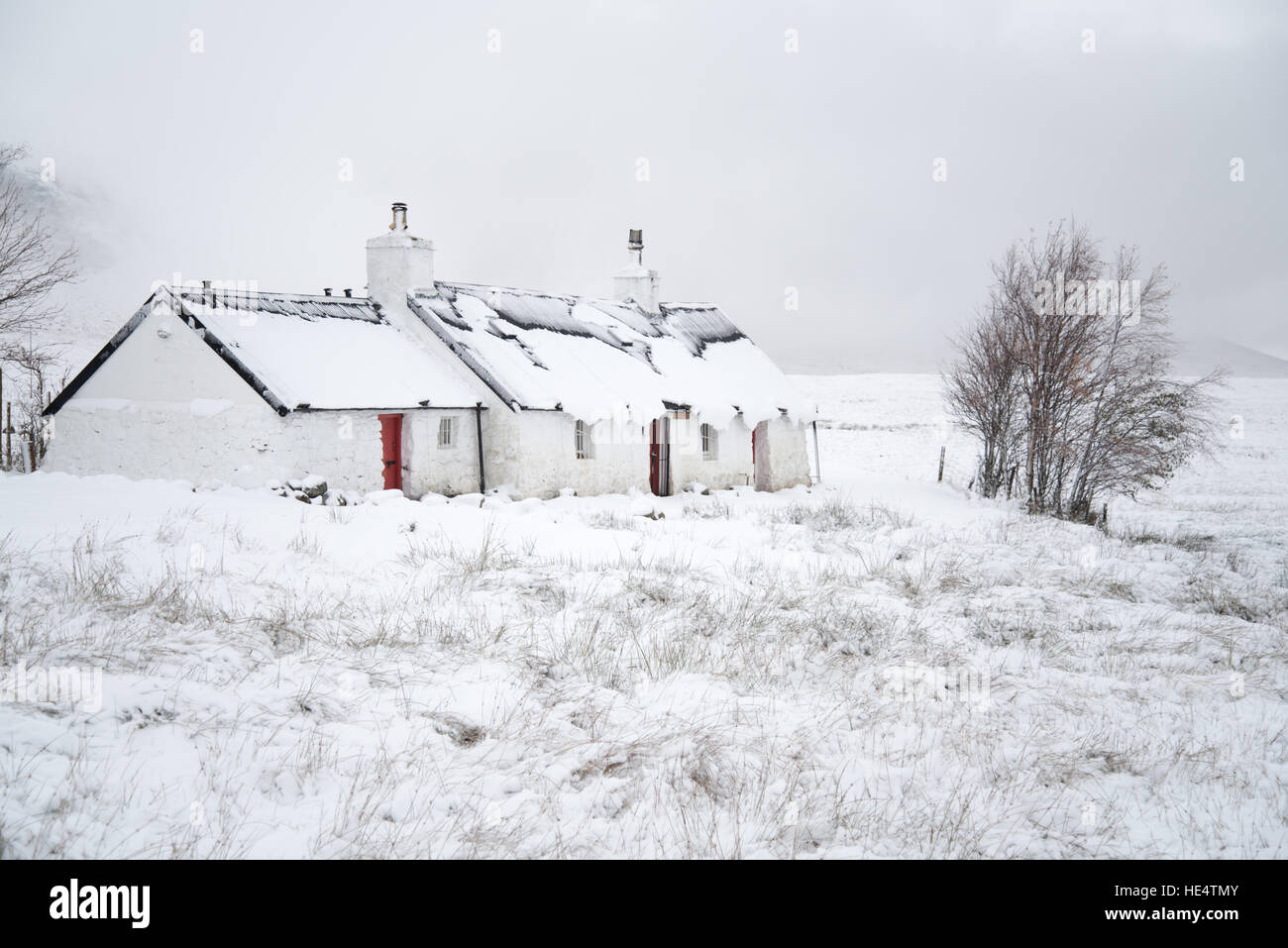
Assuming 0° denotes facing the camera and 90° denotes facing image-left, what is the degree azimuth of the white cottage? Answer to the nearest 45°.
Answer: approximately 315°

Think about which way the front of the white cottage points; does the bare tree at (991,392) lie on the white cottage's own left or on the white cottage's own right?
on the white cottage's own left
